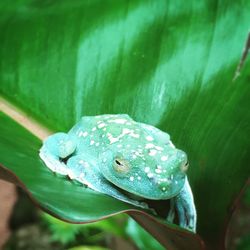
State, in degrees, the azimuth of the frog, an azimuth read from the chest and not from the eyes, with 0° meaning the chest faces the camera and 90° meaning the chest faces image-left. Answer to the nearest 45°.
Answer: approximately 315°
